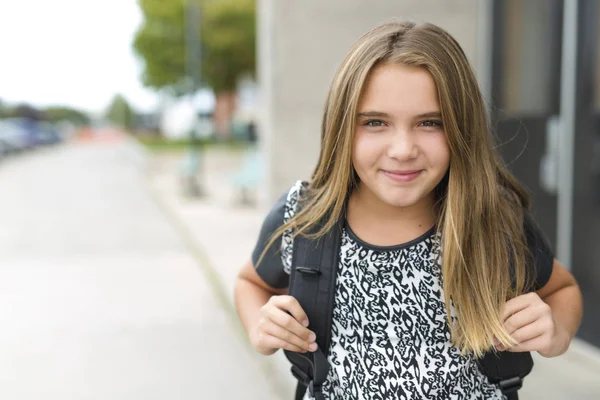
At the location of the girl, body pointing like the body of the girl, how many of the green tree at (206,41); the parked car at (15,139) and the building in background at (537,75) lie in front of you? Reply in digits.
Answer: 0

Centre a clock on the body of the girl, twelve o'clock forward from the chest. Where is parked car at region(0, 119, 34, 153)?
The parked car is roughly at 5 o'clock from the girl.

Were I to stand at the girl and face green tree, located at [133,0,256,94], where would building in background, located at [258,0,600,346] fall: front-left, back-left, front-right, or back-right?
front-right

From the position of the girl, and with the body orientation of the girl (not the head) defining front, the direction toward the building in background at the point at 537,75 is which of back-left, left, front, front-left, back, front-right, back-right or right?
back

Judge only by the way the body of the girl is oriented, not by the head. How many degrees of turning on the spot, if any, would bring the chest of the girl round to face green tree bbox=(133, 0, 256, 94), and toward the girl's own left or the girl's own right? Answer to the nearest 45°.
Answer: approximately 180°

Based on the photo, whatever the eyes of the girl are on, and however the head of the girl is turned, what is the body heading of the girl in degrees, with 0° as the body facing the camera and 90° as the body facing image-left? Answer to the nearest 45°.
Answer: approximately 0°

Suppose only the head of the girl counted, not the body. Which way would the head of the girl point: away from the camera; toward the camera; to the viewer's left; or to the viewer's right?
toward the camera

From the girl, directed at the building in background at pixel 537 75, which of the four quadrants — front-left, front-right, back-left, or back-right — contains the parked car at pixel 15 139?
front-left
